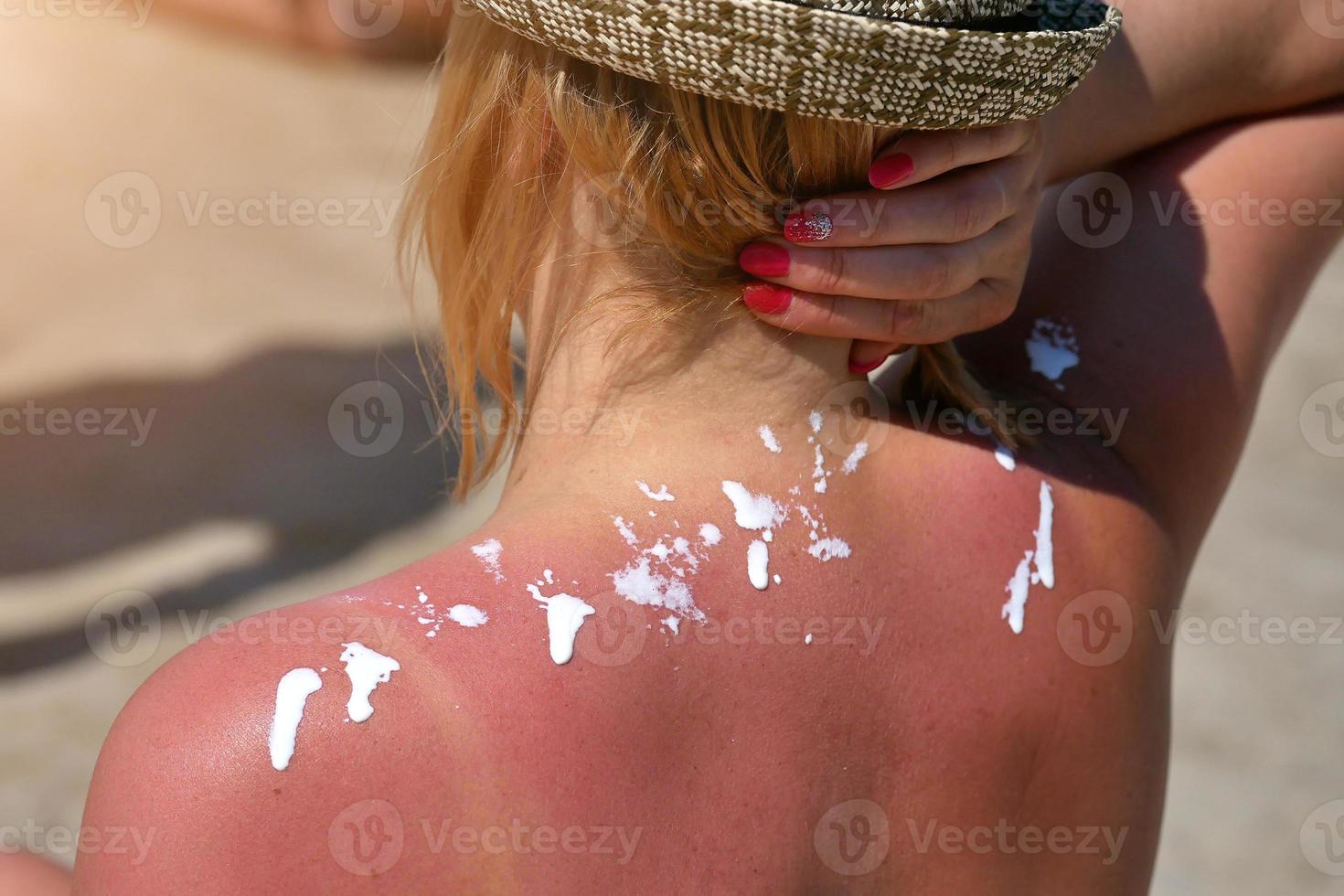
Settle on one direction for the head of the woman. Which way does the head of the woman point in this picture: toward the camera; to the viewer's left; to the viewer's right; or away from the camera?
away from the camera

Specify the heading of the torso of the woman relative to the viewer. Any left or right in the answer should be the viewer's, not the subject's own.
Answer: facing away from the viewer
